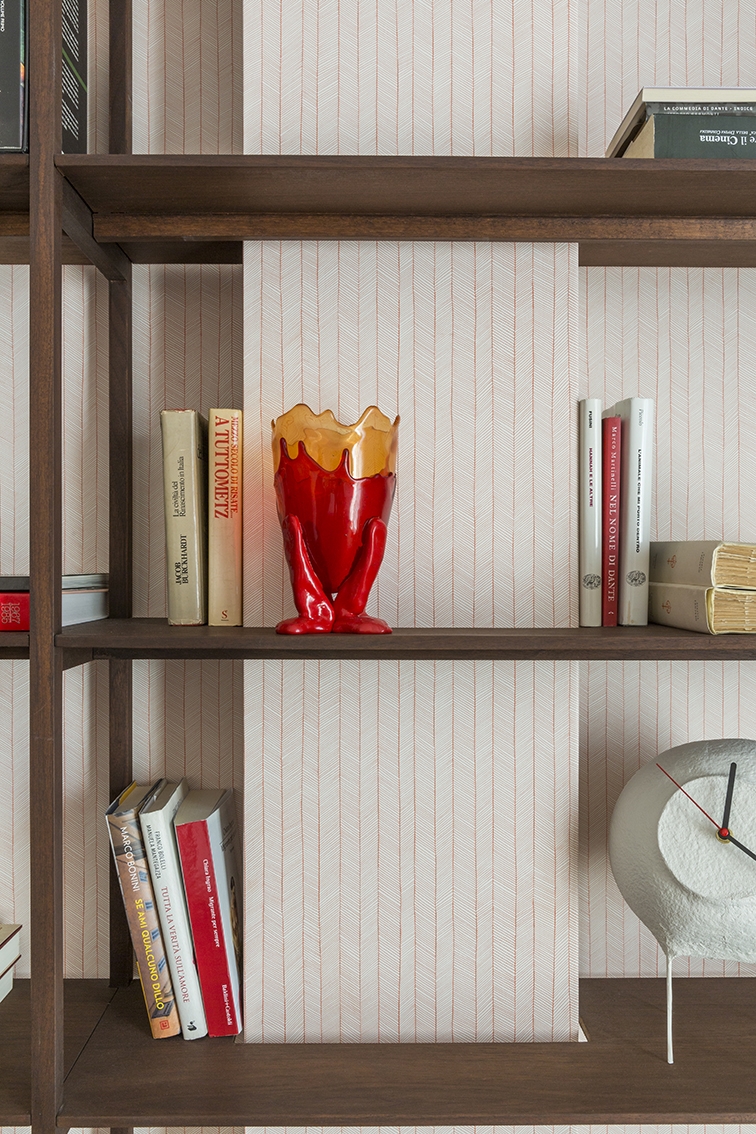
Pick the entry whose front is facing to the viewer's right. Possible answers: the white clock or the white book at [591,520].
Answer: the white book

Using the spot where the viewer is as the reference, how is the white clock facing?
facing the viewer

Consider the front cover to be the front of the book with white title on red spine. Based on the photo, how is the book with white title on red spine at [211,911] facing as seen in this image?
to the viewer's right

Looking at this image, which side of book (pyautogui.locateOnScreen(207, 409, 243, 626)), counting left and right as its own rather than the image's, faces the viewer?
right

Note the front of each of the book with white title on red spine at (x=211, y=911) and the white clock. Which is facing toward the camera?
the white clock

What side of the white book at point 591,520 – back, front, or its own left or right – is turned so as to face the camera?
right

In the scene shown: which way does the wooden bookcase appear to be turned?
toward the camera

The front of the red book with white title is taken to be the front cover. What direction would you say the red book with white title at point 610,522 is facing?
to the viewer's right
